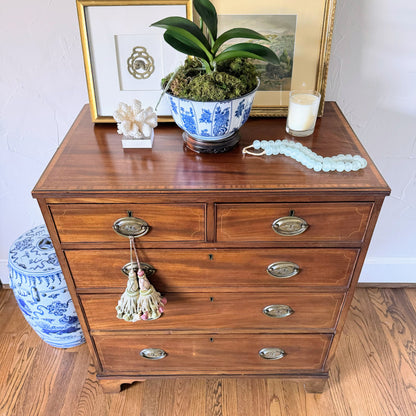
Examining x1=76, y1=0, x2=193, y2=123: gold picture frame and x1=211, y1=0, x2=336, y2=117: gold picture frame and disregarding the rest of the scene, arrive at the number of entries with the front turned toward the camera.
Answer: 2

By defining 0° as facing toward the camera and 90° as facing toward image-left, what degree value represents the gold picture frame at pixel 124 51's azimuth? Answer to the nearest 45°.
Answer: approximately 0°

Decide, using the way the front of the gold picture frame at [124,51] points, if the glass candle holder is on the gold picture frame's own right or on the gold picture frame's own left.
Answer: on the gold picture frame's own left
